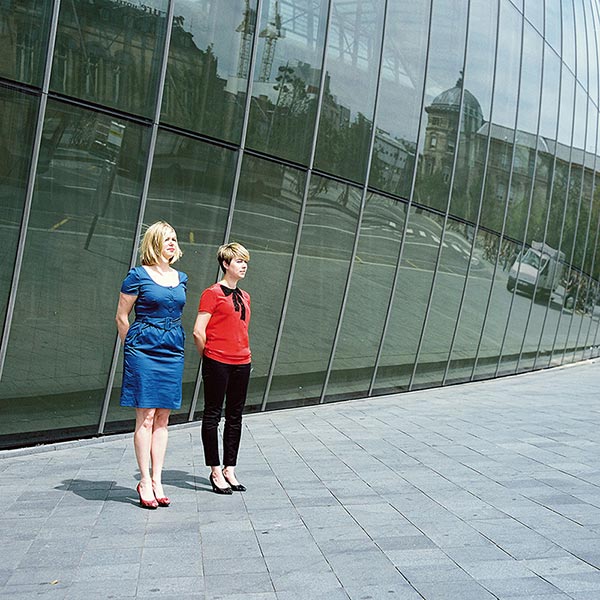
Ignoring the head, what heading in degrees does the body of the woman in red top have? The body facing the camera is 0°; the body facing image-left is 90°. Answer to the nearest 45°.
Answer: approximately 315°

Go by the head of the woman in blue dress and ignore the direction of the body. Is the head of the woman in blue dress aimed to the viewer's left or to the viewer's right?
to the viewer's right

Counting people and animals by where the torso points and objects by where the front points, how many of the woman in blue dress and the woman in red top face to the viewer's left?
0

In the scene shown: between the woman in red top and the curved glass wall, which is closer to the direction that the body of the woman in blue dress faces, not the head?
the woman in red top

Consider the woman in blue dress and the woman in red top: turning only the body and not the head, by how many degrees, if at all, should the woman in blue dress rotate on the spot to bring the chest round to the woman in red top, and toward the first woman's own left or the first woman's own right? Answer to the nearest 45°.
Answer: approximately 90° to the first woman's own left

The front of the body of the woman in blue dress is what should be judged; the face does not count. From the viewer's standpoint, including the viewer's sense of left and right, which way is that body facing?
facing the viewer and to the right of the viewer

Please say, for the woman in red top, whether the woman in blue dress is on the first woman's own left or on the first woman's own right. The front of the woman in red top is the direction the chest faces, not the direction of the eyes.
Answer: on the first woman's own right
